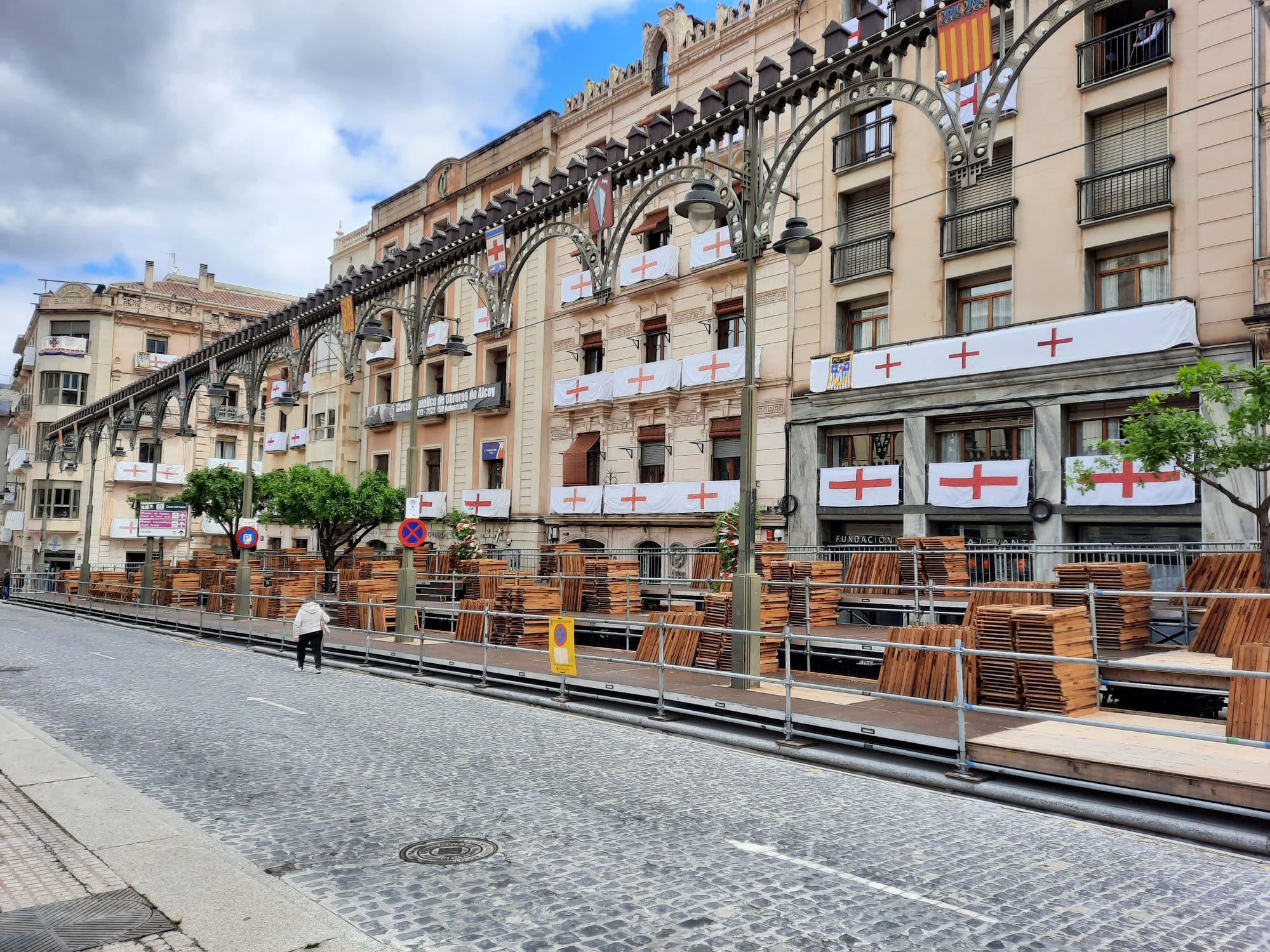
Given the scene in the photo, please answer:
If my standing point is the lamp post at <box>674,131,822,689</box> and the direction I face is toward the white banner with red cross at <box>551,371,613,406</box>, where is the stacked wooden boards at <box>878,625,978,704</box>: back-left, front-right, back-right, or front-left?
back-right

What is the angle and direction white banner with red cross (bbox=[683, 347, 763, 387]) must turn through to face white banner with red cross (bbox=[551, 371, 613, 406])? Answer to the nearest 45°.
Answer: approximately 90° to its right

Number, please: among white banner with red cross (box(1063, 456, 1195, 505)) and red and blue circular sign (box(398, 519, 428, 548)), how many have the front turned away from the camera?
0

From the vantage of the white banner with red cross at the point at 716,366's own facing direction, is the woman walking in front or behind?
in front

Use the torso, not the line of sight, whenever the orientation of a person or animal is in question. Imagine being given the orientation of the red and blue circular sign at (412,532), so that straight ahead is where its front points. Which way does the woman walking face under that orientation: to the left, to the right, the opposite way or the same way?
the opposite way

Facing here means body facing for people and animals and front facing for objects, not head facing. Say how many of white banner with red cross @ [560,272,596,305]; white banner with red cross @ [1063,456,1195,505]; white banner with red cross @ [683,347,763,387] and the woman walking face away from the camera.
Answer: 1

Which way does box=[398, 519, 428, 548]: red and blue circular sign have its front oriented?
toward the camera

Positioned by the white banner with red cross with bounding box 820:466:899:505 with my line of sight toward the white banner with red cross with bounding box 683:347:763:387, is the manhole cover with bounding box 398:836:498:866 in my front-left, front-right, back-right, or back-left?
back-left

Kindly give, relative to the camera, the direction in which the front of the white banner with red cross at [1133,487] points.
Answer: facing the viewer

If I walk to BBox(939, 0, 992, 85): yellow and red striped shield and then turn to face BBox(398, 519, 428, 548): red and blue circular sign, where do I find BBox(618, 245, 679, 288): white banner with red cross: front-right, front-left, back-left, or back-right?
front-right

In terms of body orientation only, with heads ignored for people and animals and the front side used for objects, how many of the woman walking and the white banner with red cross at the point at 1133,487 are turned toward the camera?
1

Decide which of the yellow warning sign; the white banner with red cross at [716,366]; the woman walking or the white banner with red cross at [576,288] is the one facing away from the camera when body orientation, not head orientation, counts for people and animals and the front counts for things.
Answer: the woman walking

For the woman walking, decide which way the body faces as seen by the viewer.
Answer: away from the camera

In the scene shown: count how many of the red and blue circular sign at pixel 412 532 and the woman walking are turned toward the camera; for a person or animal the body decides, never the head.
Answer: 1

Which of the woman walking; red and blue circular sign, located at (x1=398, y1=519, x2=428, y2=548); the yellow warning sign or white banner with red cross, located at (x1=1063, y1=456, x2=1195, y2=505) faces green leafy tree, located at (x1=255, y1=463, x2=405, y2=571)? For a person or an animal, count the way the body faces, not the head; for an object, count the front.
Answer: the woman walking

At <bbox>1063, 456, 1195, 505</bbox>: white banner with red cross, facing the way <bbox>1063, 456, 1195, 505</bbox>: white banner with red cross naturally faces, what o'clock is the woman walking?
The woman walking is roughly at 2 o'clock from the white banner with red cross.

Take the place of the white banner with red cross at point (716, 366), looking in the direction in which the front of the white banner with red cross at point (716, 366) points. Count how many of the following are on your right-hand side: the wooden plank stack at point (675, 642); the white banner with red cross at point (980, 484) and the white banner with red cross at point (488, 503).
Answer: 1

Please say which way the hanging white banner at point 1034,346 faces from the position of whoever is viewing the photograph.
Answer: facing the viewer and to the left of the viewer
